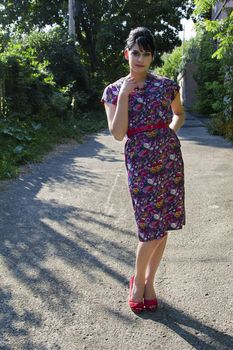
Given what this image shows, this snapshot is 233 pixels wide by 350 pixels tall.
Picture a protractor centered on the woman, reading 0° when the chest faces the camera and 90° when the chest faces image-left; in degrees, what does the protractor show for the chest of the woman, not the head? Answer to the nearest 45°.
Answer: approximately 0°

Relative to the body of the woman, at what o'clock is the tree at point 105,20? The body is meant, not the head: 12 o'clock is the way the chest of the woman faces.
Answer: The tree is roughly at 6 o'clock from the woman.

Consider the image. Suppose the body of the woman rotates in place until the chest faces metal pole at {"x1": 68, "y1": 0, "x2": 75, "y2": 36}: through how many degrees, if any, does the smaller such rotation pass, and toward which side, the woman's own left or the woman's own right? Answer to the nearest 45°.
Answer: approximately 180°
